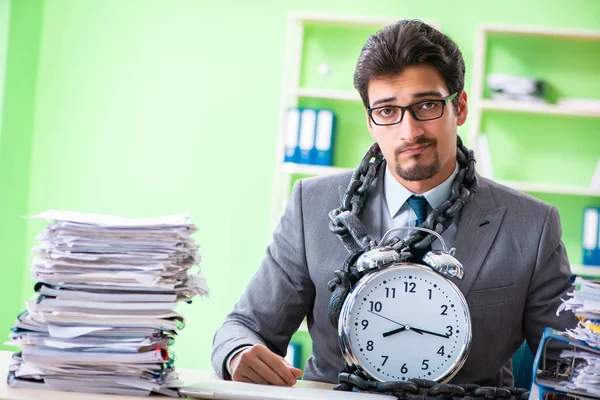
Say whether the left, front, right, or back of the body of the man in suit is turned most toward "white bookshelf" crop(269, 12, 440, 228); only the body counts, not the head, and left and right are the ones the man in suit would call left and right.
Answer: back

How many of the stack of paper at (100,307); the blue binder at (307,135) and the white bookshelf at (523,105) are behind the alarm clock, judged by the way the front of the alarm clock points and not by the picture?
2

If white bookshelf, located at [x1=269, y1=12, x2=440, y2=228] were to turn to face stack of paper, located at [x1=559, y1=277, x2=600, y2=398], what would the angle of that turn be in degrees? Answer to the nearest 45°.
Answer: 0° — it already faces it

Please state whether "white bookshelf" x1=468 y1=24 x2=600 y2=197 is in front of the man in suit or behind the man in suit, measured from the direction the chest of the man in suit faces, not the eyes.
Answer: behind

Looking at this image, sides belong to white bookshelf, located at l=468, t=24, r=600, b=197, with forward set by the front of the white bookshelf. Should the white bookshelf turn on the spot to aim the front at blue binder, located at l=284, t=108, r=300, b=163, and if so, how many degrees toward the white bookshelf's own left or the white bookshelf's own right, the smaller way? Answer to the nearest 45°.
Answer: approximately 90° to the white bookshelf's own right

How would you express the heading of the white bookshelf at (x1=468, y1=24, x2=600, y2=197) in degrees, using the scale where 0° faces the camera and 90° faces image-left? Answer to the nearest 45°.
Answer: approximately 0°

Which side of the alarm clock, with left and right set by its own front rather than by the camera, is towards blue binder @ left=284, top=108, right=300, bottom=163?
back
